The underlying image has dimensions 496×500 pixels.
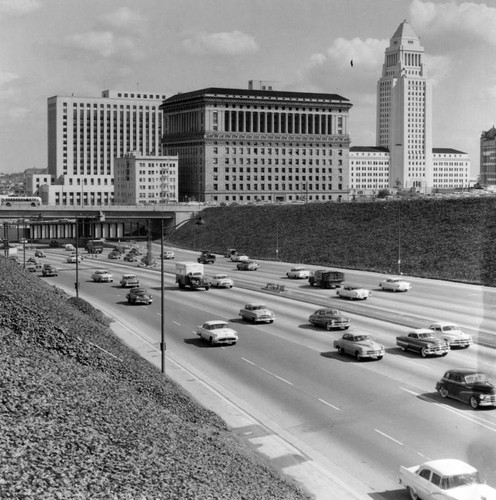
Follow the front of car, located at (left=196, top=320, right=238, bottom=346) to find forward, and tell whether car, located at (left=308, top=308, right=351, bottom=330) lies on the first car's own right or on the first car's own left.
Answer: on the first car's own left

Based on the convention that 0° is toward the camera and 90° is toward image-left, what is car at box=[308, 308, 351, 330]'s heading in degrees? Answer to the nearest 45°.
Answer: approximately 315°

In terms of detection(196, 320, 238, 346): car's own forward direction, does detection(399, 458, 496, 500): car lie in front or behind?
in front
